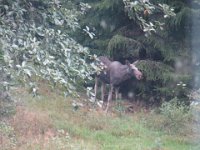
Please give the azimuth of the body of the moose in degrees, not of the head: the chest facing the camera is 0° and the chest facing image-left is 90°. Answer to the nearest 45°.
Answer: approximately 315°

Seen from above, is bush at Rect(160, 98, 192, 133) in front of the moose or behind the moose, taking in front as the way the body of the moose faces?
in front
